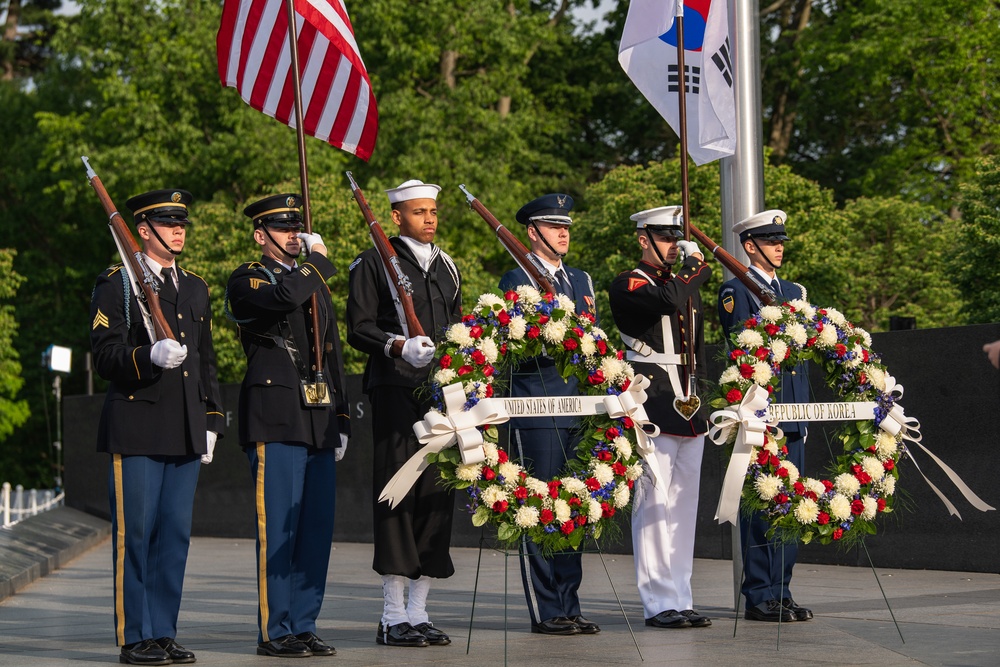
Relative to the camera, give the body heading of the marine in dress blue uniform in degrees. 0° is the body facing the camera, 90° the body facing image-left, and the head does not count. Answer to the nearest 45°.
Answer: approximately 315°

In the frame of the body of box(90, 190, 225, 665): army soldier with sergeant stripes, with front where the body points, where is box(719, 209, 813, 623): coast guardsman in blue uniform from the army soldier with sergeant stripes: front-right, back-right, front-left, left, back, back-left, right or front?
front-left

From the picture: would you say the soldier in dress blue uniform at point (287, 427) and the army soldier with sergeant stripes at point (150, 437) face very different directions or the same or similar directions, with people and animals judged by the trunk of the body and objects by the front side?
same or similar directions

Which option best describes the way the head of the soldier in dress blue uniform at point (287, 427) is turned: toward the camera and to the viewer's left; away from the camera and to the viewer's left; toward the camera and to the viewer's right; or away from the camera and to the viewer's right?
toward the camera and to the viewer's right

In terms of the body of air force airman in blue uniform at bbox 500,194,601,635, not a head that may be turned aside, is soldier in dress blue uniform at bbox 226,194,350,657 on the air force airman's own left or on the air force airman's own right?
on the air force airman's own right

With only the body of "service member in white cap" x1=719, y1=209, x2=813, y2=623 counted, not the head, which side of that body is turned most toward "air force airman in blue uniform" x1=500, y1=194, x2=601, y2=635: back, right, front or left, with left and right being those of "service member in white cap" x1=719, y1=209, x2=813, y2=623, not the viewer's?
right

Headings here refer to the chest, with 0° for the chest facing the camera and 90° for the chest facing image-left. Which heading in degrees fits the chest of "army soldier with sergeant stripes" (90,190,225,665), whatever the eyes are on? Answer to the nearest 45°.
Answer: approximately 315°

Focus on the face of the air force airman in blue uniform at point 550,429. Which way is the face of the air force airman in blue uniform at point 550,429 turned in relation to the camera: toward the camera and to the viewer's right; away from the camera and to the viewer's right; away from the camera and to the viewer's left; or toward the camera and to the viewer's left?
toward the camera and to the viewer's right

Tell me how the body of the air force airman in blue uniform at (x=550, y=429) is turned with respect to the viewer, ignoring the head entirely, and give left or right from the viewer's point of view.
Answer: facing the viewer and to the right of the viewer

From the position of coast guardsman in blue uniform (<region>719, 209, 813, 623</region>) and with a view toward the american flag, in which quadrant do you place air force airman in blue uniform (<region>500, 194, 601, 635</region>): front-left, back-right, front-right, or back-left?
front-left

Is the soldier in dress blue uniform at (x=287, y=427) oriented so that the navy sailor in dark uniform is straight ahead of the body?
no

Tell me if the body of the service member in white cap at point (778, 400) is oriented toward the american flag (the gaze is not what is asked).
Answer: no

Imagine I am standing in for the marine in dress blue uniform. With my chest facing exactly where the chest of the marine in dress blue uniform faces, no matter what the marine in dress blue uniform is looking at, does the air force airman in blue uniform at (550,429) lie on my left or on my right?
on my right

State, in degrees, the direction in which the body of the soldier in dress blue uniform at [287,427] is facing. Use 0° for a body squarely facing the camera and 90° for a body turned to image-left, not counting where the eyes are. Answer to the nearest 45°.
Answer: approximately 315°

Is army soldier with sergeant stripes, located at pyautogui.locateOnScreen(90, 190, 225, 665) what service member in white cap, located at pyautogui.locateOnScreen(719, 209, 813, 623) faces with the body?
no

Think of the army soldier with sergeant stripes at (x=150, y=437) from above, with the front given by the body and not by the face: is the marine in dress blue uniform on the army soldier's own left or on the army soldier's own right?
on the army soldier's own left
